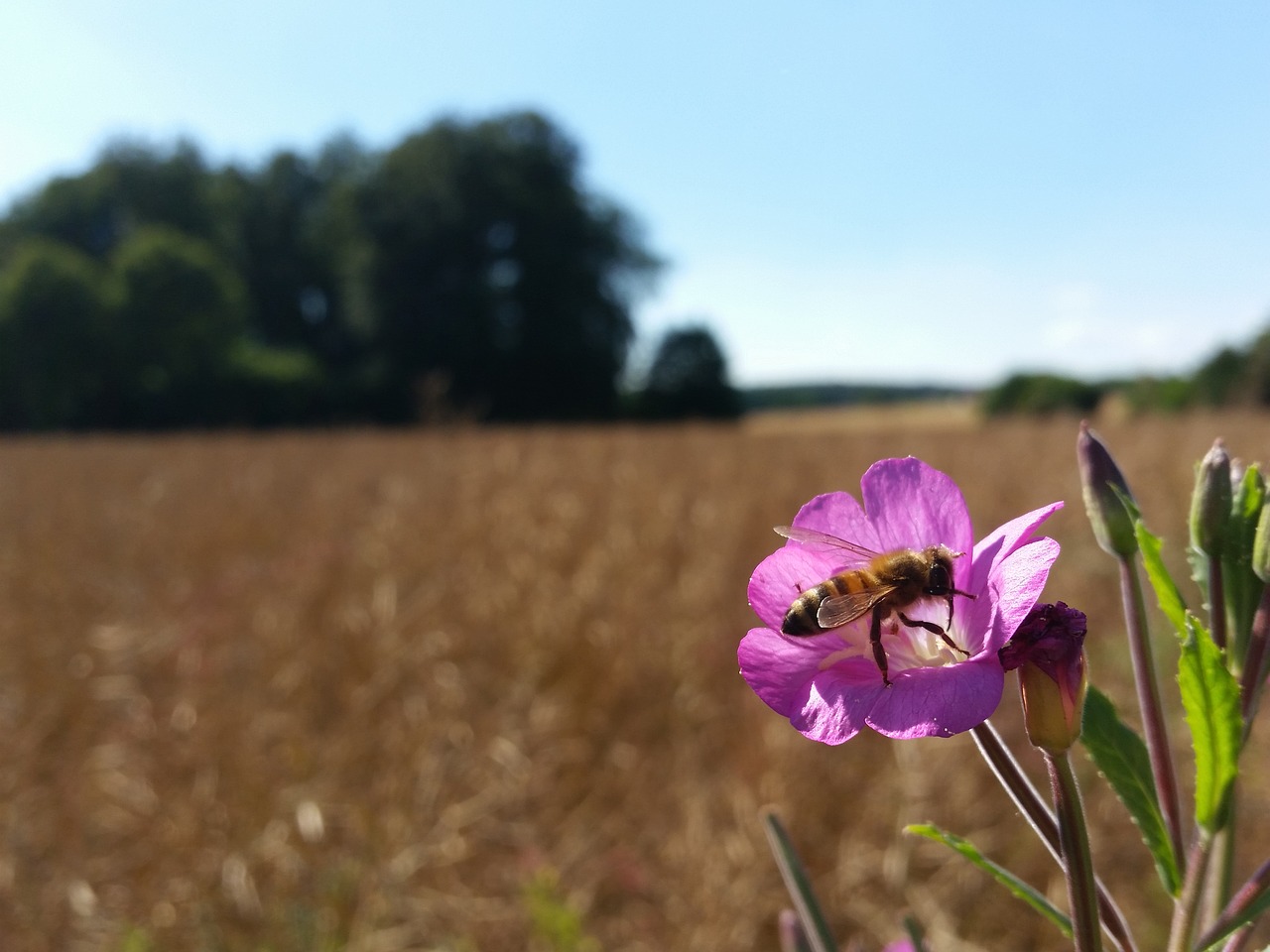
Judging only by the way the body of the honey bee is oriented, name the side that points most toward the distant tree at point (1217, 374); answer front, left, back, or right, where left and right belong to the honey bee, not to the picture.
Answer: left

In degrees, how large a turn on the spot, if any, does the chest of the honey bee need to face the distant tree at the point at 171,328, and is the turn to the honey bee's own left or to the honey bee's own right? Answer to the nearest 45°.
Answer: approximately 135° to the honey bee's own left

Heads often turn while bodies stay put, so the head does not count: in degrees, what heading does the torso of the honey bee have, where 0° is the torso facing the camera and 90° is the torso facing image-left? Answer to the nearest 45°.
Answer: approximately 270°

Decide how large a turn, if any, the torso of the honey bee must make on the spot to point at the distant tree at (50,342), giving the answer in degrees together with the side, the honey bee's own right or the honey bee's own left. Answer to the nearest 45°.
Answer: approximately 135° to the honey bee's own left

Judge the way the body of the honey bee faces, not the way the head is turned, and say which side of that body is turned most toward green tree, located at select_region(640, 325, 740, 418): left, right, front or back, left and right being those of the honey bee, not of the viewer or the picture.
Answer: left

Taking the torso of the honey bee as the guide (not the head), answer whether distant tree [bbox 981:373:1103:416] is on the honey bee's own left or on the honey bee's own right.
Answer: on the honey bee's own left
